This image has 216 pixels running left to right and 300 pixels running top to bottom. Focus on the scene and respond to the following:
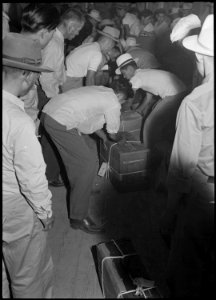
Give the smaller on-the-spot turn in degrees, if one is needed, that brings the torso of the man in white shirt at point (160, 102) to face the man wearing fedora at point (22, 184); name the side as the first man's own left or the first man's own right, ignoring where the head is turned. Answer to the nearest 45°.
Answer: approximately 90° to the first man's own left

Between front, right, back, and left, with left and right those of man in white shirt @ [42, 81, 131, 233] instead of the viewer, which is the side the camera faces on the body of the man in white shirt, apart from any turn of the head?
right

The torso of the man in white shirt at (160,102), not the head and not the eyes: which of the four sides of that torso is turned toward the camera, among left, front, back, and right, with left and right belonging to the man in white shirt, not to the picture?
left

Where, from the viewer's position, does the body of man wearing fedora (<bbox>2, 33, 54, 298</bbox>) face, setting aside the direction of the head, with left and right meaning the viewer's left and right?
facing away from the viewer and to the right of the viewer

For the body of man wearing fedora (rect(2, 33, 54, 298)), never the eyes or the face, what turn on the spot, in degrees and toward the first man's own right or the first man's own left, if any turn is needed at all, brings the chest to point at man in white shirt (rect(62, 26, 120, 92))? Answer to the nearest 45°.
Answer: approximately 45° to the first man's own left

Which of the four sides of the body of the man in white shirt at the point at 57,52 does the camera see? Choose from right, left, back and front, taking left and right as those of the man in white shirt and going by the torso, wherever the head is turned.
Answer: right

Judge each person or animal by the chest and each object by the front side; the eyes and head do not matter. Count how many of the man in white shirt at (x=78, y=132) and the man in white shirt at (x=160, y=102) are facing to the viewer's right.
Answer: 1

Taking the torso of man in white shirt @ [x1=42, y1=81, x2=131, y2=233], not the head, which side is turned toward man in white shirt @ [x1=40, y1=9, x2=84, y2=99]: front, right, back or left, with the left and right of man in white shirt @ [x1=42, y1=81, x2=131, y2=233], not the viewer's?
left
